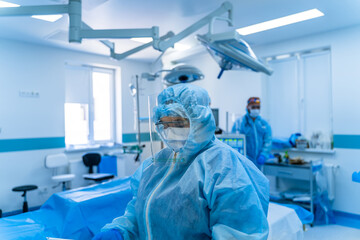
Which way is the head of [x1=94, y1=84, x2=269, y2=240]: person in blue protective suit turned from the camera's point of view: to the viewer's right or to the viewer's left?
to the viewer's left

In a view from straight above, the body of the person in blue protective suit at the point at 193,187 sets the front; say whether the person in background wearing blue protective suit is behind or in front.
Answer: behind

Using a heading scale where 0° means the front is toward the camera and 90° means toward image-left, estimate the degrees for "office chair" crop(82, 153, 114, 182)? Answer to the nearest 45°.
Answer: approximately 315°

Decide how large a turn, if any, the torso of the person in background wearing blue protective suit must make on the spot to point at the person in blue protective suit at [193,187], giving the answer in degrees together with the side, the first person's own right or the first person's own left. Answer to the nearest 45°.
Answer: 0° — they already face them

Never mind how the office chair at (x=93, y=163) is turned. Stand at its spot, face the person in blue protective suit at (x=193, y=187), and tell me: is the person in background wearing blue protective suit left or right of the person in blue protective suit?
left
